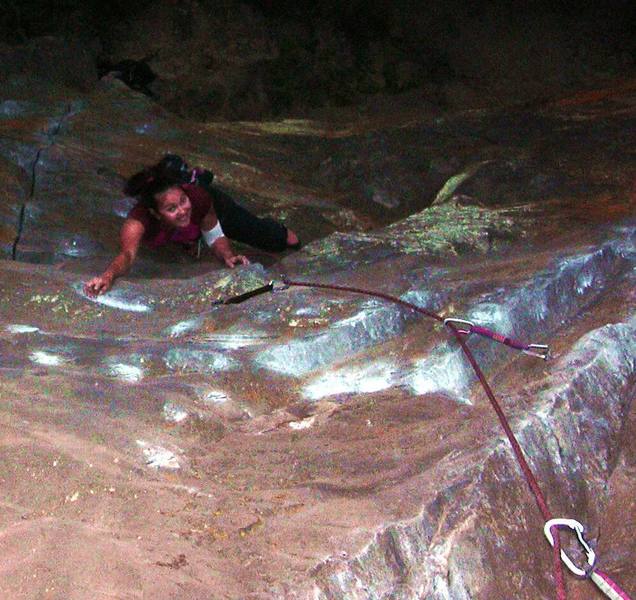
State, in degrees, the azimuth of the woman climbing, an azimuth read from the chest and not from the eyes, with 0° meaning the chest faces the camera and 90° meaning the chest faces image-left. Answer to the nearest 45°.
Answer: approximately 0°

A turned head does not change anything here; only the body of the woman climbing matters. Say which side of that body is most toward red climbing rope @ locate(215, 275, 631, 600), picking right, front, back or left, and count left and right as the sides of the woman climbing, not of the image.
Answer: front

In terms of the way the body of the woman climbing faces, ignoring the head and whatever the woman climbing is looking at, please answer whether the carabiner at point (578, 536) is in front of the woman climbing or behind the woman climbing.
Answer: in front

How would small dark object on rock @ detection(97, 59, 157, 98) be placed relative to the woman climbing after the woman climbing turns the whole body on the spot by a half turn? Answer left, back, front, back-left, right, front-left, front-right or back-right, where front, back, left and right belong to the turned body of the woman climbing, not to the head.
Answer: front

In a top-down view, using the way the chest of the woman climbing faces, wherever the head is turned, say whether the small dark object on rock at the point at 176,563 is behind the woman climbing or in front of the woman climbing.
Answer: in front

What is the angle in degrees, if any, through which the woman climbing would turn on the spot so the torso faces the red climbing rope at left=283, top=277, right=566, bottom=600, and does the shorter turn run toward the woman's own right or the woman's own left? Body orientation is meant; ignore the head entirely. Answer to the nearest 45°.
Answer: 0° — they already face it

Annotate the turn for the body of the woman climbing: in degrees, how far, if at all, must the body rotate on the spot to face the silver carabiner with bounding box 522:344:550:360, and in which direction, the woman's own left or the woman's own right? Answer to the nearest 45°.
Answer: approximately 45° to the woman's own left
